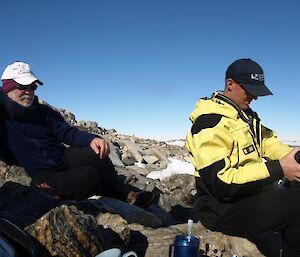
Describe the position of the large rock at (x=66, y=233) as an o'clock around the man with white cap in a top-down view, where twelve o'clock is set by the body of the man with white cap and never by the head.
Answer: The large rock is roughly at 1 o'clock from the man with white cap.

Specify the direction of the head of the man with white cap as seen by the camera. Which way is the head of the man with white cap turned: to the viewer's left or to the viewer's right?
to the viewer's right

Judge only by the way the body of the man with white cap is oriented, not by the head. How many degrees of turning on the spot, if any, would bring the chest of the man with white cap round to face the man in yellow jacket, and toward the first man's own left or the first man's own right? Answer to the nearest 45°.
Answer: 0° — they already face them

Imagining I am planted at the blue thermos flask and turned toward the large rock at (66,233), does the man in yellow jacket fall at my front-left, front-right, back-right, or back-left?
back-right

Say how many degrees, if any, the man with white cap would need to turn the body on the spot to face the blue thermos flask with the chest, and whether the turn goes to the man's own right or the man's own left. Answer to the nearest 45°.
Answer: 0° — they already face it

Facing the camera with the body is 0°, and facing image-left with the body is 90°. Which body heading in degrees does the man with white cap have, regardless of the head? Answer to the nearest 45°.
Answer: approximately 315°

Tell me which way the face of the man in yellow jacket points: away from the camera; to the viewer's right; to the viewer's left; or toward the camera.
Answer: to the viewer's right
